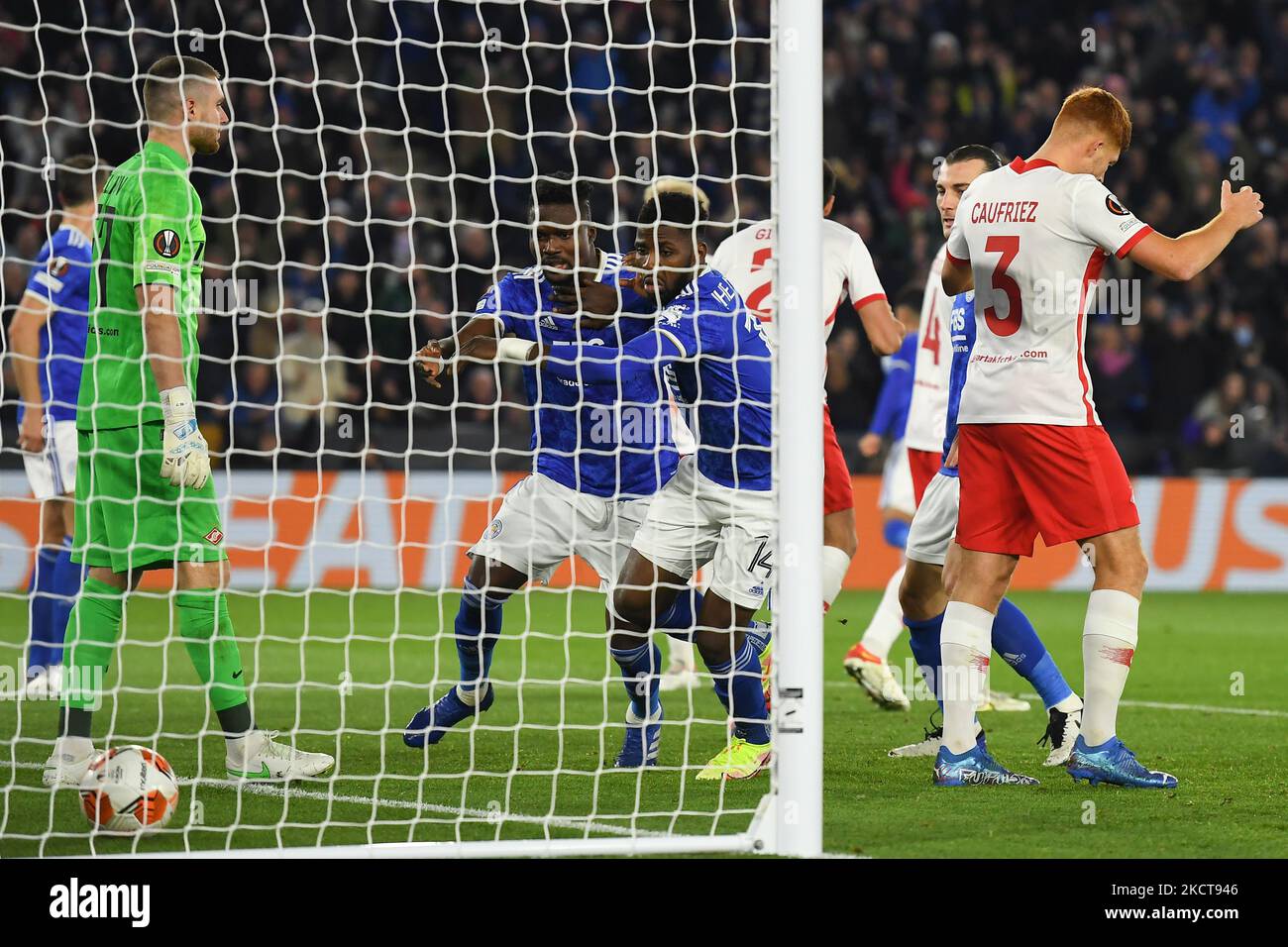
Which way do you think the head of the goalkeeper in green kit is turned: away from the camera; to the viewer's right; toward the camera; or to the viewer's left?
to the viewer's right

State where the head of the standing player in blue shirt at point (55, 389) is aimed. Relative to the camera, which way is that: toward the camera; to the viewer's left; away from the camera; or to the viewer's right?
away from the camera

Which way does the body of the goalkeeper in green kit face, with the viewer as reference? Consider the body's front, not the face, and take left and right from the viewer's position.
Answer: facing to the right of the viewer

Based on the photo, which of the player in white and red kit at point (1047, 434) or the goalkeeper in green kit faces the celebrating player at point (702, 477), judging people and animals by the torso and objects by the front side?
the goalkeeper in green kit

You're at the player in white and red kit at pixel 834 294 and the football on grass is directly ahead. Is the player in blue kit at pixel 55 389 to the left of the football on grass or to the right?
right

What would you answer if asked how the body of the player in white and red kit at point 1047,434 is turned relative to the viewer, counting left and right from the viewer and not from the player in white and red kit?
facing away from the viewer and to the right of the viewer

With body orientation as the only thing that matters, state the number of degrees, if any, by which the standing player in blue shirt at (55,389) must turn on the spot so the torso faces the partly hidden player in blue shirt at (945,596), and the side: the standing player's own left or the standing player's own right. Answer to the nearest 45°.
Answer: approximately 45° to the standing player's own right
